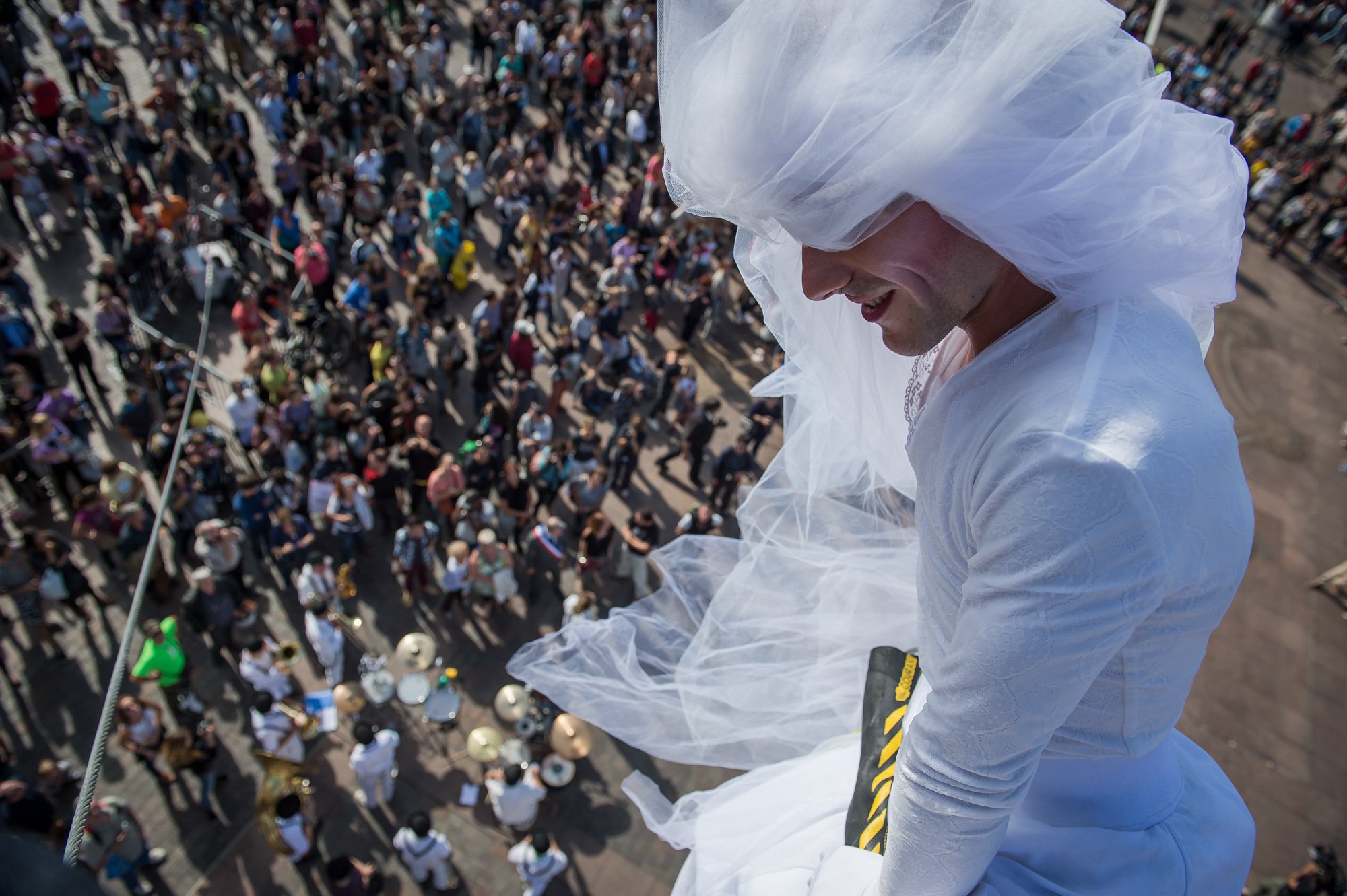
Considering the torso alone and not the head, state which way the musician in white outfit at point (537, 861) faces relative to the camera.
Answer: away from the camera

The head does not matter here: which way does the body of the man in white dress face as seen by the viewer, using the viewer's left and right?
facing to the left of the viewer

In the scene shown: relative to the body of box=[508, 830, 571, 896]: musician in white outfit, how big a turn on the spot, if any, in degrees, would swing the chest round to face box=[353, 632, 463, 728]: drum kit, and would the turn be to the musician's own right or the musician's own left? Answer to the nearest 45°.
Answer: approximately 45° to the musician's own left

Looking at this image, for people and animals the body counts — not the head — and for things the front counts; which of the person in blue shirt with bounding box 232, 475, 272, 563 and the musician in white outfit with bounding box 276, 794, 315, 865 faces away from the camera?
the musician in white outfit

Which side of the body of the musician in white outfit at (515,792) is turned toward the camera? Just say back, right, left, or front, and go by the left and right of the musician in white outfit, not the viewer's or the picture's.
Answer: back

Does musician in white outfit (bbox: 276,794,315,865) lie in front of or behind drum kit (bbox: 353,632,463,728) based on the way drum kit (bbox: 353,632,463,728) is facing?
behind

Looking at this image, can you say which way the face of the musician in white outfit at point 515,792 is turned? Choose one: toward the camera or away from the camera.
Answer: away from the camera

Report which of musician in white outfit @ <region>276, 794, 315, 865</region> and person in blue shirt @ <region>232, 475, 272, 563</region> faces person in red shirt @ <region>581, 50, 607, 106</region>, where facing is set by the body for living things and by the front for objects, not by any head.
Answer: the musician in white outfit

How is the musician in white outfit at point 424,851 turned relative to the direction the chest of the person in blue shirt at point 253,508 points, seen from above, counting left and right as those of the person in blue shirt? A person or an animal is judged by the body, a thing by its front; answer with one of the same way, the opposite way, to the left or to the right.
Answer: the opposite way

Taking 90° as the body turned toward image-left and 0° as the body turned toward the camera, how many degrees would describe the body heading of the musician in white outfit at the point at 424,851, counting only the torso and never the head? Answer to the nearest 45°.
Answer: approximately 180°

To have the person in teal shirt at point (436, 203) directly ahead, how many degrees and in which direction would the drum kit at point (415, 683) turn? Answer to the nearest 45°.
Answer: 0° — it already faces them

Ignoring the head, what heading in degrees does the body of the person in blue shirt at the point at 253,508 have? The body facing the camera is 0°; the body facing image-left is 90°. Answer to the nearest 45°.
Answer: approximately 0°
